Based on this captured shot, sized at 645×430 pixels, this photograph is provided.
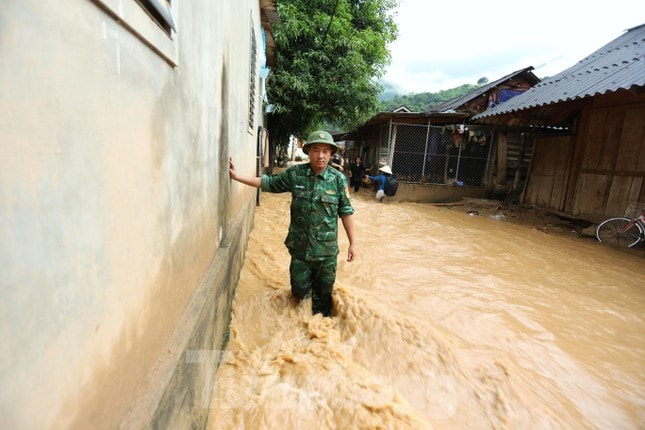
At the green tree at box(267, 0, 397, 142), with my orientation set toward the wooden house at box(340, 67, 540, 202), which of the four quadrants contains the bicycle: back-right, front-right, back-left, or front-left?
front-right

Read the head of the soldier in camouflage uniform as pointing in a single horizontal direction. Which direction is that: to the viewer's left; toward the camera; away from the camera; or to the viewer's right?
toward the camera

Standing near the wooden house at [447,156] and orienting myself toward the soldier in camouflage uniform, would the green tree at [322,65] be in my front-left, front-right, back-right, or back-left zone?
front-right

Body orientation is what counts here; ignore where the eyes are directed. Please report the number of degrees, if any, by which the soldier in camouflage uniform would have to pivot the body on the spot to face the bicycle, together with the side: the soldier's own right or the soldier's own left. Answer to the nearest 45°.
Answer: approximately 135° to the soldier's own left

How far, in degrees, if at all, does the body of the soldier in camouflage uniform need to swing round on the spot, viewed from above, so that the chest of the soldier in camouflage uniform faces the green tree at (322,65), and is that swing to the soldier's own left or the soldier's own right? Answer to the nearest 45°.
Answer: approximately 180°

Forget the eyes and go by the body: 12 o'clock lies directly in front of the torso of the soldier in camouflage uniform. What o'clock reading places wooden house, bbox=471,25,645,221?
The wooden house is roughly at 8 o'clock from the soldier in camouflage uniform.

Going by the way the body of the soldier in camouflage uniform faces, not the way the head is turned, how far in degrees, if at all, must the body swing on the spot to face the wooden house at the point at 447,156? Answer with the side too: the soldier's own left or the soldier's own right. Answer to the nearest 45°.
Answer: approximately 135° to the soldier's own left

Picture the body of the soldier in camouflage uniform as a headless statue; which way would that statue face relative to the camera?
toward the camera

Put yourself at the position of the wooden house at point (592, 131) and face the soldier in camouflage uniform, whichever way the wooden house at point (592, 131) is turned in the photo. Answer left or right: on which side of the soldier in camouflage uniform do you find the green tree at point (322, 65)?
right

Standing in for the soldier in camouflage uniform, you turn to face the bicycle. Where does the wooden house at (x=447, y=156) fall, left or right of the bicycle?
left
